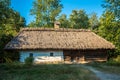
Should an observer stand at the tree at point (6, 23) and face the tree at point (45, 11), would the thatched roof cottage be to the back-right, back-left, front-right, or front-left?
front-right

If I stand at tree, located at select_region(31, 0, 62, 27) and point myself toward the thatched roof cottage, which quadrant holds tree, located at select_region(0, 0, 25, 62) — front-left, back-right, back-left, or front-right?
front-right

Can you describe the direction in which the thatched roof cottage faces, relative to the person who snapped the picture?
facing the viewer

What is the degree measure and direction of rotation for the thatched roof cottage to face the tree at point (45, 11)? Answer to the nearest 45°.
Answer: approximately 180°

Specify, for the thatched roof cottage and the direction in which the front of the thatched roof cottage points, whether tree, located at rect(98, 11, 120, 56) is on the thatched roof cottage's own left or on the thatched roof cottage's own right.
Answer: on the thatched roof cottage's own left

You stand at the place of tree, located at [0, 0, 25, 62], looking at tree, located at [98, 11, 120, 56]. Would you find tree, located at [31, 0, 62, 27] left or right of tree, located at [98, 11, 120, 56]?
left

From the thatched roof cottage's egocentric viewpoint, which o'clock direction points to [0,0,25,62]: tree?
The tree is roughly at 3 o'clock from the thatched roof cottage.
